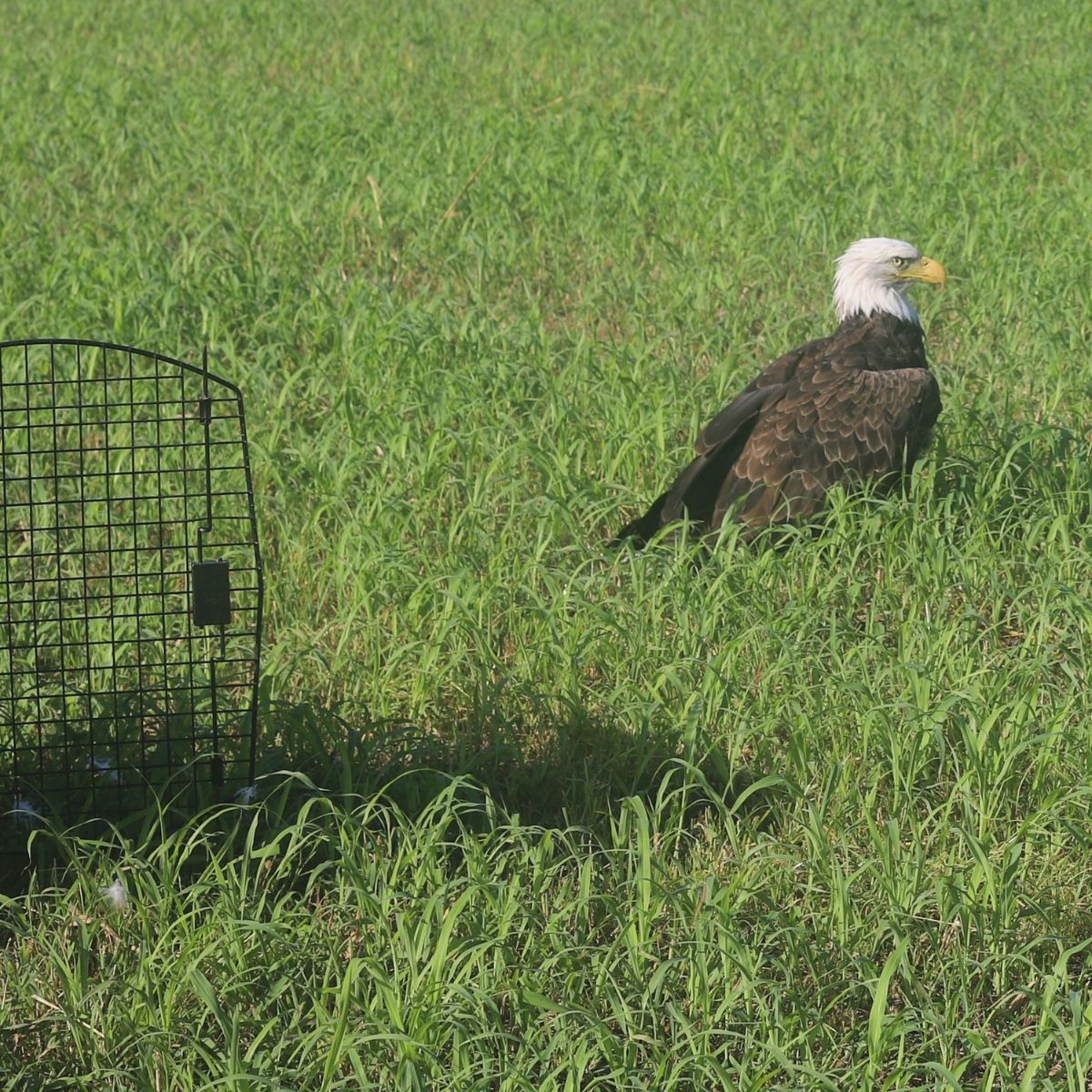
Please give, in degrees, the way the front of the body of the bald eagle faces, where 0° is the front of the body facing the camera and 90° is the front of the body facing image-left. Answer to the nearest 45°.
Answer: approximately 270°

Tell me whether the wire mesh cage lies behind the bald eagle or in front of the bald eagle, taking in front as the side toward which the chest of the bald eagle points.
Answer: behind
